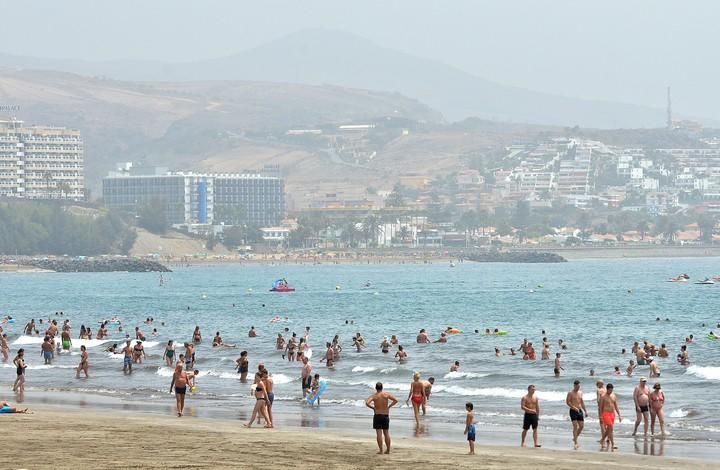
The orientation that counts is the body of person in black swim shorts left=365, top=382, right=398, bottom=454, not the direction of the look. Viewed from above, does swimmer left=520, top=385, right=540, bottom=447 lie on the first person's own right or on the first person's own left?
on the first person's own right

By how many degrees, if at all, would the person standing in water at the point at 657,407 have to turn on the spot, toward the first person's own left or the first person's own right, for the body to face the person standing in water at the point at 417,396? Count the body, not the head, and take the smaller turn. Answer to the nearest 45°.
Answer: approximately 90° to the first person's own right

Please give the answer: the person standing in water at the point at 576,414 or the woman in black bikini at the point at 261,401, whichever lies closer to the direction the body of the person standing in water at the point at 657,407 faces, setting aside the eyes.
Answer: the person standing in water

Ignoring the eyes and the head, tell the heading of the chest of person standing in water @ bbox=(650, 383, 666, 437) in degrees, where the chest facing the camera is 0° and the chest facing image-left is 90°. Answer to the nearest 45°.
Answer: approximately 0°

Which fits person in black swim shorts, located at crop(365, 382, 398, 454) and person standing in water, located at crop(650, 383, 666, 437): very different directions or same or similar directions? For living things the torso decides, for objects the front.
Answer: very different directions

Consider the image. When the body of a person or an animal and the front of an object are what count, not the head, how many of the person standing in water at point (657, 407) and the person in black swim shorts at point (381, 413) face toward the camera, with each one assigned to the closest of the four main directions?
1

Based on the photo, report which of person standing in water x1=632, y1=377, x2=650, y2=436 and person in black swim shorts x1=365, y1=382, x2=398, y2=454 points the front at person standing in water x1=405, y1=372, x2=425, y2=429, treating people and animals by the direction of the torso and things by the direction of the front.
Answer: person in black swim shorts x1=365, y1=382, x2=398, y2=454

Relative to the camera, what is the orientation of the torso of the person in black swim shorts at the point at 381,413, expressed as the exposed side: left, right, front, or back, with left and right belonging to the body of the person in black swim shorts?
back

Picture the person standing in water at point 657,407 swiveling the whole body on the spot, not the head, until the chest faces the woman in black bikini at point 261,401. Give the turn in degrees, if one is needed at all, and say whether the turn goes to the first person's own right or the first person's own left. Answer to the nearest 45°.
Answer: approximately 90° to the first person's own right

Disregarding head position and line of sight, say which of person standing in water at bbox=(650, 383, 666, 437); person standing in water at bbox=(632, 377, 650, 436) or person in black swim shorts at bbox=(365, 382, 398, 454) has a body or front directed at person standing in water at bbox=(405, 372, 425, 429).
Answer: person in black swim shorts at bbox=(365, 382, 398, 454)
